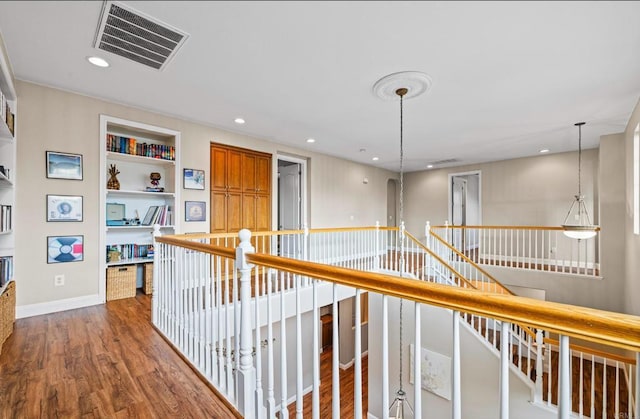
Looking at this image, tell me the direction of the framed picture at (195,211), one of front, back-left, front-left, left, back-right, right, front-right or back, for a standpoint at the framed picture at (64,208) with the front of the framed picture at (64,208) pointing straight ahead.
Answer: left

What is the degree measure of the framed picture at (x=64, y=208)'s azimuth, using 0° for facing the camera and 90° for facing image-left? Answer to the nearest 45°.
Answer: approximately 0°

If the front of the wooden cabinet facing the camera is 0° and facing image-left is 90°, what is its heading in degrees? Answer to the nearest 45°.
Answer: approximately 315°

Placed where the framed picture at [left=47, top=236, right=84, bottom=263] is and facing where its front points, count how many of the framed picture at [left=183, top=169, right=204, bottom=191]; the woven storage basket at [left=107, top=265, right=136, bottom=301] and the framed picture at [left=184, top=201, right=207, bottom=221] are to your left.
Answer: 3

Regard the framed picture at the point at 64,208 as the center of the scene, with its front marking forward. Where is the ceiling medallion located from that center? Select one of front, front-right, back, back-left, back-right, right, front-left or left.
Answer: front-left

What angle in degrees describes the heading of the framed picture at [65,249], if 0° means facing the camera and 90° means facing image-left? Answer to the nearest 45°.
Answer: approximately 0°

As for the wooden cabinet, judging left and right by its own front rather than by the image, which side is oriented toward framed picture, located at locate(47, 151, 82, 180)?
right

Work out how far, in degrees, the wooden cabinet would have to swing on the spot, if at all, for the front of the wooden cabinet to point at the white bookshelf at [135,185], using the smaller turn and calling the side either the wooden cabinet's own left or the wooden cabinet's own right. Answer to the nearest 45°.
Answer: approximately 135° to the wooden cabinet's own right

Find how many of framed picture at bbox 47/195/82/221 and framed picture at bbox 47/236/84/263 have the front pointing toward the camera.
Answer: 2

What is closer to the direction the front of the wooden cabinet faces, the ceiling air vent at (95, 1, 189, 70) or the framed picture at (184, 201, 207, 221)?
the ceiling air vent
